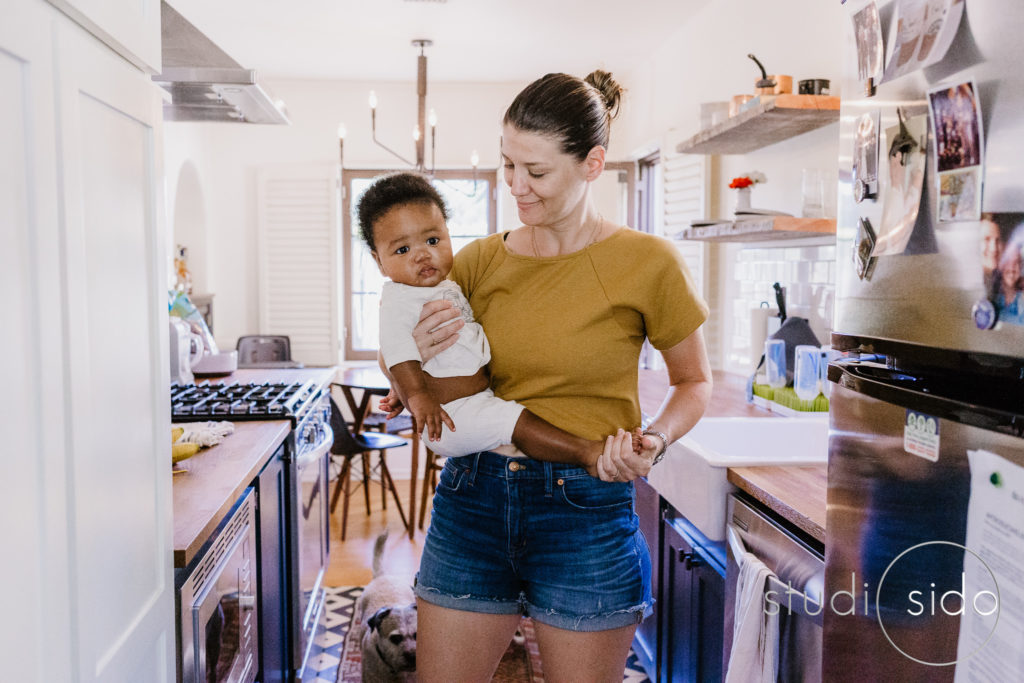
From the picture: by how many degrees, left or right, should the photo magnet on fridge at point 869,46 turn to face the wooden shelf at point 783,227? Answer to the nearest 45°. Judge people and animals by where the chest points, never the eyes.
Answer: approximately 135° to its right

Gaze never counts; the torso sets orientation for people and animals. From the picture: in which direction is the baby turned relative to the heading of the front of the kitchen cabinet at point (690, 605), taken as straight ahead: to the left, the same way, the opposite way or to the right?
to the left

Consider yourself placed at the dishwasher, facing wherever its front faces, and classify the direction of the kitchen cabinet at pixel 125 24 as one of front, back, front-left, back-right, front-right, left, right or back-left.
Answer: front

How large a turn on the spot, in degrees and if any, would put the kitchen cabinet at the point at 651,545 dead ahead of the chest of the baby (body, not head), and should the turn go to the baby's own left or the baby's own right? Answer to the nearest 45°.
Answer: approximately 90° to the baby's own left

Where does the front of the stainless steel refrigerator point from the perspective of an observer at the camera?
facing the viewer and to the left of the viewer
